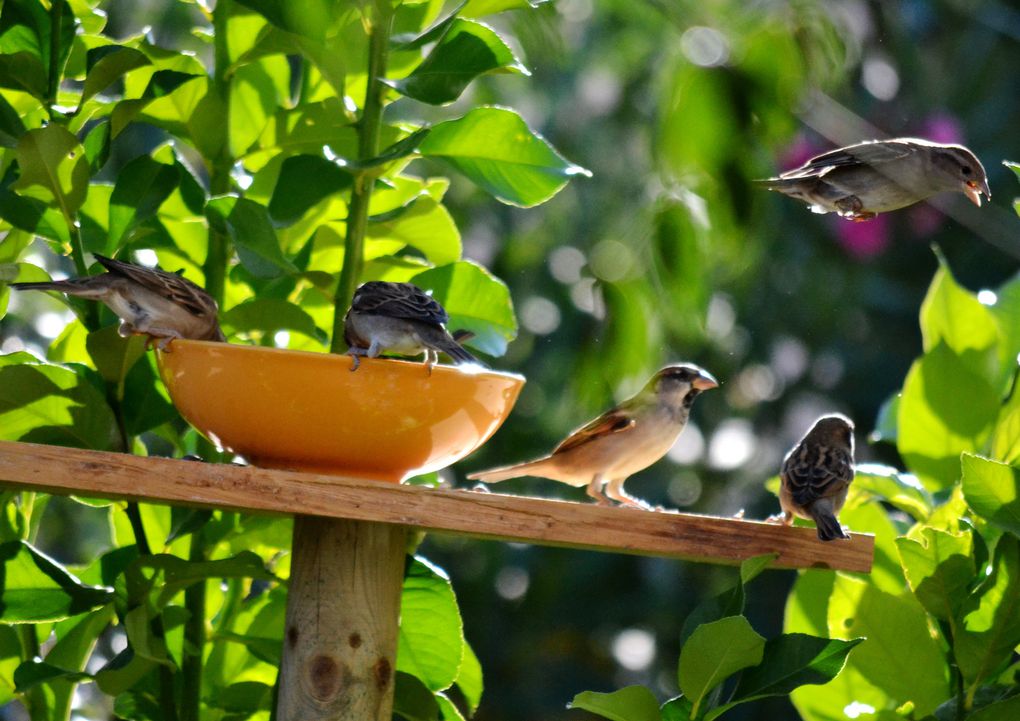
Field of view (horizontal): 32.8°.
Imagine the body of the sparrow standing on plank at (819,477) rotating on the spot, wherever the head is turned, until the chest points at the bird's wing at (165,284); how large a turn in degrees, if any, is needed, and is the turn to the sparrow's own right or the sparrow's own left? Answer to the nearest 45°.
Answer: approximately 135° to the sparrow's own left

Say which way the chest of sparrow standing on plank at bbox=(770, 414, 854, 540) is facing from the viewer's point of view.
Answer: away from the camera

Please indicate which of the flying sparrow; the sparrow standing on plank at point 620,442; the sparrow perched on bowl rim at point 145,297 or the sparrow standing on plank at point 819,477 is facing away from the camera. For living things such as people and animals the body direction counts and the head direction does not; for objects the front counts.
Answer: the sparrow standing on plank at point 819,477

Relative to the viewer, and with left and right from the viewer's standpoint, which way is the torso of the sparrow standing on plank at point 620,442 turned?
facing to the right of the viewer

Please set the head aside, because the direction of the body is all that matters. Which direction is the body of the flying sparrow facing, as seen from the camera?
to the viewer's right

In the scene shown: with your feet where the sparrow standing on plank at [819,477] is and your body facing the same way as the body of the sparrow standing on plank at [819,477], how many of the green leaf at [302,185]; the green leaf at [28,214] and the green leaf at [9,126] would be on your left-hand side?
3

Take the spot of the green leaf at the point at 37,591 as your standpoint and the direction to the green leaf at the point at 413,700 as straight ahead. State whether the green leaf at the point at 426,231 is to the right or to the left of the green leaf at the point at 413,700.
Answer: left

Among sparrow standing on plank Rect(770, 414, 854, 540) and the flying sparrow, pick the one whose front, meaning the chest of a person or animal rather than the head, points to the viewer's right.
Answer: the flying sparrow

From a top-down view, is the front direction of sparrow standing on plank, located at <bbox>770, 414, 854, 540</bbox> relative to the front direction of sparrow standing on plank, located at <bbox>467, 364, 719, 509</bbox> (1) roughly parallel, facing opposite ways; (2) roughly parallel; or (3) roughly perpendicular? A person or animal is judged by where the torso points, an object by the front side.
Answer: roughly perpendicular

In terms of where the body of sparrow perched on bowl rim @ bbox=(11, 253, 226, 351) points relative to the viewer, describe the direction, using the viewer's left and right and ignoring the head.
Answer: facing to the right of the viewer

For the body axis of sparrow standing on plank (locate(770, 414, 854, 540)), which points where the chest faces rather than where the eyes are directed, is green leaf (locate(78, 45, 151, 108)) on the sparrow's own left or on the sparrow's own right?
on the sparrow's own left

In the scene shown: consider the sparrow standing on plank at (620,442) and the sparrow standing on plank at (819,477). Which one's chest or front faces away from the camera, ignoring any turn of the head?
the sparrow standing on plank at (819,477)
